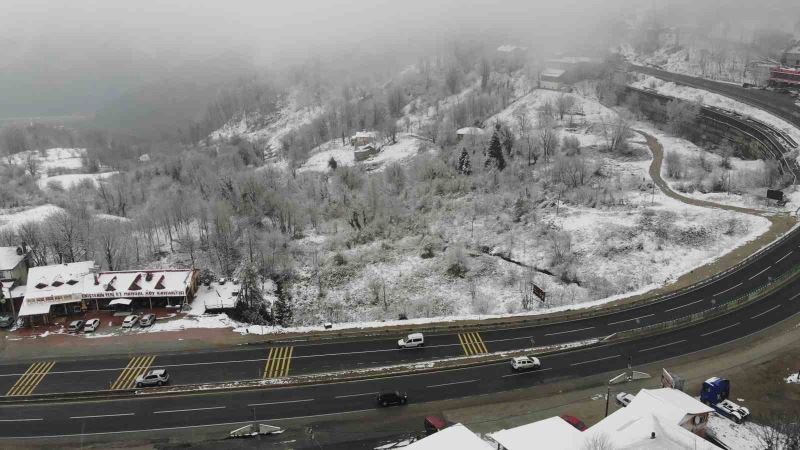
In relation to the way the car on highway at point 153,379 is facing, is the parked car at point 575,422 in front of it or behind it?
behind

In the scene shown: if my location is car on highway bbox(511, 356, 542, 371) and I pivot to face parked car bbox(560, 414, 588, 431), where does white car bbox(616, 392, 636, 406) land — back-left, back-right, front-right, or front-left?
front-left

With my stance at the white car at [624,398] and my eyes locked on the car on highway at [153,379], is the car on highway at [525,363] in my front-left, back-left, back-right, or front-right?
front-right

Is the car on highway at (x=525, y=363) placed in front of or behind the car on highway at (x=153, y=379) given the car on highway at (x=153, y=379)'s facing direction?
behind

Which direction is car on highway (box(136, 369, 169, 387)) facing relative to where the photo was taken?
to the viewer's left

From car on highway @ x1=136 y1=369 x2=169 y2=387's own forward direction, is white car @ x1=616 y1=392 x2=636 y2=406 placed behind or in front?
behind

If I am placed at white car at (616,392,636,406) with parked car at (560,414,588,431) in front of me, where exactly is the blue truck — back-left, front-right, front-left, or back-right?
back-left

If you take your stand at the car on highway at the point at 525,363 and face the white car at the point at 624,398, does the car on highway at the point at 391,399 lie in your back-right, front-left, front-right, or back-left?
back-right

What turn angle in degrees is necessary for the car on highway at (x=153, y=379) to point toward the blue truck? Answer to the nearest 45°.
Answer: approximately 135° to its left

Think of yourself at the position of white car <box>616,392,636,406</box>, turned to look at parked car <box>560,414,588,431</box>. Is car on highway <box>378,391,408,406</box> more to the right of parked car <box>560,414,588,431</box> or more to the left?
right

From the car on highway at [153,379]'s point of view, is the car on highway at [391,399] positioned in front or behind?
behind
